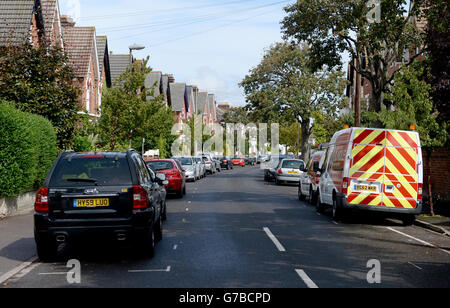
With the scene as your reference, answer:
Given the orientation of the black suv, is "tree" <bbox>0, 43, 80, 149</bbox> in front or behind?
in front

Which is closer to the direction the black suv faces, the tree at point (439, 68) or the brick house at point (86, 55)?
the brick house

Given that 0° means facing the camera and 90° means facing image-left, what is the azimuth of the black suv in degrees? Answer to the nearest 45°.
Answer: approximately 180°

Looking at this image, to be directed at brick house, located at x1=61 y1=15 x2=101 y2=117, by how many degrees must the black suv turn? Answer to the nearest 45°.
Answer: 0° — it already faces it

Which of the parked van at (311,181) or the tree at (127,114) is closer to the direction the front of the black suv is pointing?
the tree

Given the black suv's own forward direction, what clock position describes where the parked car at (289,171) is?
The parked car is roughly at 1 o'clock from the black suv.

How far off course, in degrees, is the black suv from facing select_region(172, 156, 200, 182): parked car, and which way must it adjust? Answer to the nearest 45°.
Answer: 0° — it already faces it

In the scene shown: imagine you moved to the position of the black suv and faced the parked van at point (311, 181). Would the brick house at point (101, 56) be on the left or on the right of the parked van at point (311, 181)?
left

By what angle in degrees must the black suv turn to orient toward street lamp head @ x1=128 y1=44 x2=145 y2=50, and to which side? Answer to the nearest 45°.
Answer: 0° — it already faces it

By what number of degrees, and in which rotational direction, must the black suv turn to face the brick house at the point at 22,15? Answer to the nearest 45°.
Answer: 0° — it already faces it

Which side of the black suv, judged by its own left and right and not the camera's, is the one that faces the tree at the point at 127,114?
front

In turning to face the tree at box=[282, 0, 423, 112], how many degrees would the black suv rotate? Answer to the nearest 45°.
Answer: approximately 45° to its right
